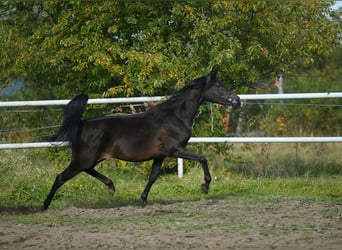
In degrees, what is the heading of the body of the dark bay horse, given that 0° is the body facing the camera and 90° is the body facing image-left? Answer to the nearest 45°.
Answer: approximately 270°

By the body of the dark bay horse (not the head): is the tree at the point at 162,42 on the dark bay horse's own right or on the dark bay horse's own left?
on the dark bay horse's own left
